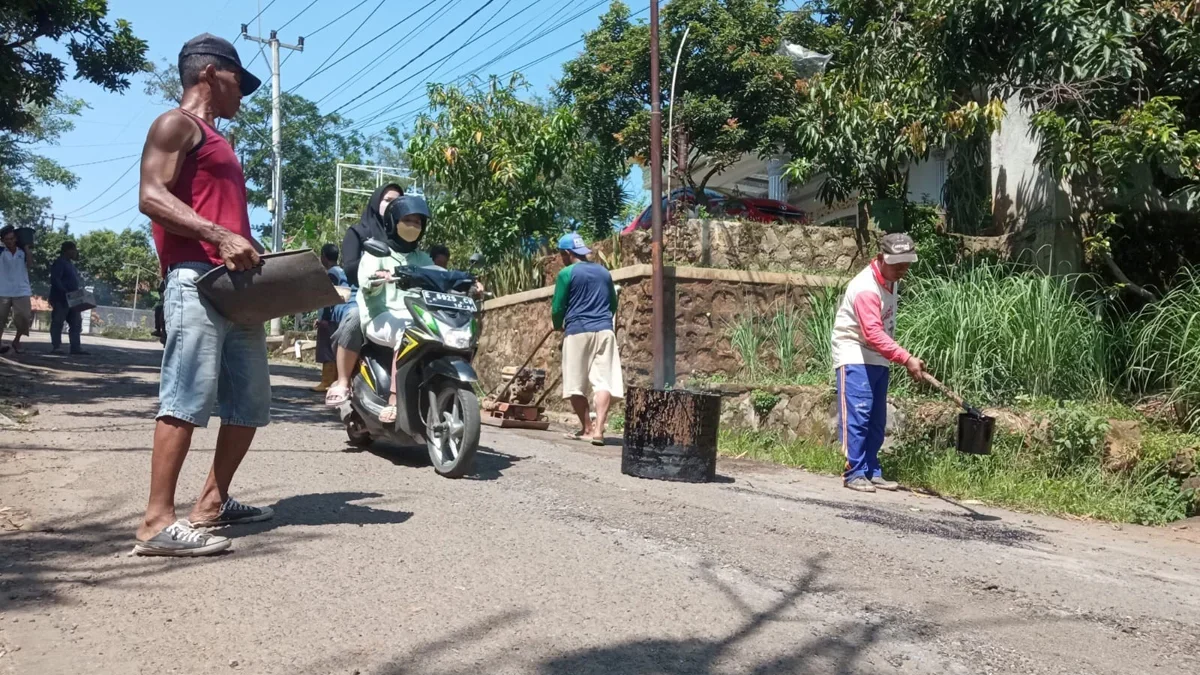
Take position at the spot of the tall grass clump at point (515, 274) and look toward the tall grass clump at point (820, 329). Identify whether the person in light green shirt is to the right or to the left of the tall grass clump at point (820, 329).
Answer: right

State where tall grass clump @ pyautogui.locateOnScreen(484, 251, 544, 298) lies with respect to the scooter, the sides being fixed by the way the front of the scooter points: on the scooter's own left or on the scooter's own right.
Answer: on the scooter's own left

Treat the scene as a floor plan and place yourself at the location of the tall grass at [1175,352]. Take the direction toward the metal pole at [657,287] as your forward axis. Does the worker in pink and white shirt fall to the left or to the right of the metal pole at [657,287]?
left

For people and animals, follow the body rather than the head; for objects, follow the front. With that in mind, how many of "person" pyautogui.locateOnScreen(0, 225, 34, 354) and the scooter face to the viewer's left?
0

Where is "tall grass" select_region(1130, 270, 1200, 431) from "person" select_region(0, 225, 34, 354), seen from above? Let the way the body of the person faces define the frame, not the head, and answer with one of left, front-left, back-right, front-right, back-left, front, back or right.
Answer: front-left

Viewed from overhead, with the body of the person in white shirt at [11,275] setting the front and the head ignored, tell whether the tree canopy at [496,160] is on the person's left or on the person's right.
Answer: on the person's left

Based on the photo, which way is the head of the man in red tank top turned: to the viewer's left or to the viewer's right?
to the viewer's right

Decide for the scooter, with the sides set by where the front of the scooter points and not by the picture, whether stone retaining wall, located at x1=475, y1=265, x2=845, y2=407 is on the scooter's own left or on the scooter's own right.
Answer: on the scooter's own left
